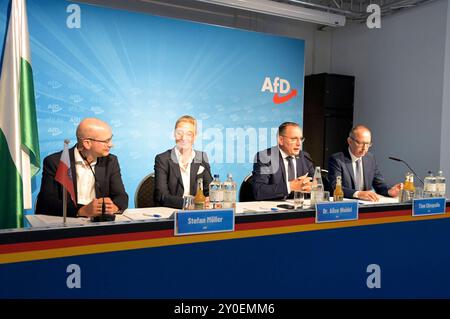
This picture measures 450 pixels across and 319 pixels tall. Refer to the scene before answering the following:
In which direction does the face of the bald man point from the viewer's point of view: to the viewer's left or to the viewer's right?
to the viewer's right

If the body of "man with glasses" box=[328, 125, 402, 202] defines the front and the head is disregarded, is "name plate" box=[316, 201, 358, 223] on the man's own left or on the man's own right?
on the man's own right

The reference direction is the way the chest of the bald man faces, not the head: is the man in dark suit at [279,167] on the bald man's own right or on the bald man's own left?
on the bald man's own left

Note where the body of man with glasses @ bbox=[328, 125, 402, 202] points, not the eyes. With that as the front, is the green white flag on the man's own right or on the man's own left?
on the man's own right

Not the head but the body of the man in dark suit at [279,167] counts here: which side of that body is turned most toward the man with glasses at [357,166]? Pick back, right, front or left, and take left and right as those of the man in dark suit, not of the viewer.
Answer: left

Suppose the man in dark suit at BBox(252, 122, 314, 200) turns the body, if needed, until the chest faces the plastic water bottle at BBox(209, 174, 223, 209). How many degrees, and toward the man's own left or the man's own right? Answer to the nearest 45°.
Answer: approximately 45° to the man's own right
